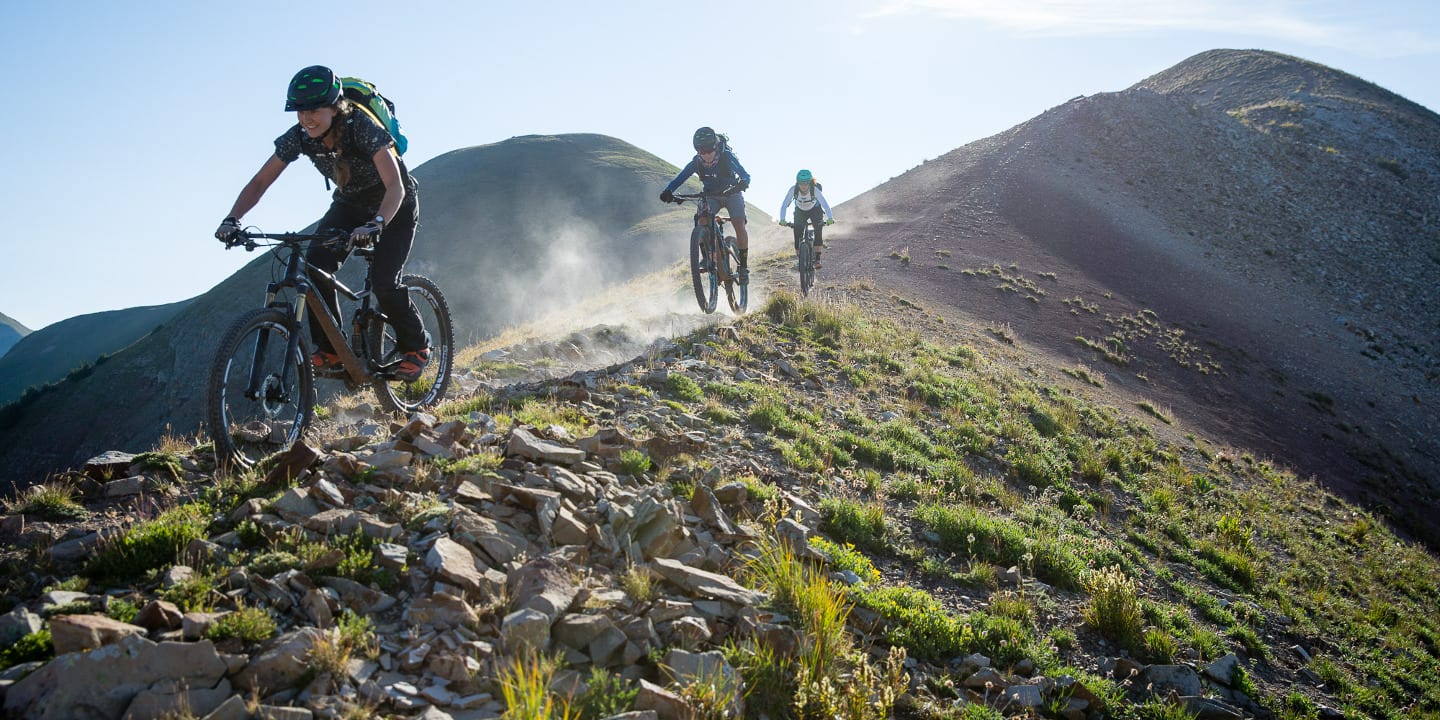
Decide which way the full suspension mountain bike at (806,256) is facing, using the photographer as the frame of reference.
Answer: facing the viewer

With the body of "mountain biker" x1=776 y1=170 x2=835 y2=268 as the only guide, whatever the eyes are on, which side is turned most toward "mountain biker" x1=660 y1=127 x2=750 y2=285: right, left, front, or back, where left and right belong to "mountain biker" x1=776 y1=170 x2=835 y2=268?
front

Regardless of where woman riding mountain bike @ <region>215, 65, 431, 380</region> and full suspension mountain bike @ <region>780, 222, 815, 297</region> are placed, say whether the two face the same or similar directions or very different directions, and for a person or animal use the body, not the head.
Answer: same or similar directions

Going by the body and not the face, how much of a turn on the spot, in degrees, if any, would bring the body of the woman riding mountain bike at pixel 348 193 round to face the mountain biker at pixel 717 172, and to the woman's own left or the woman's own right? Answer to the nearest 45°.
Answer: approximately 180°

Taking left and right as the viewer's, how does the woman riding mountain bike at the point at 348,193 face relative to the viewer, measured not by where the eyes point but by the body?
facing the viewer and to the left of the viewer

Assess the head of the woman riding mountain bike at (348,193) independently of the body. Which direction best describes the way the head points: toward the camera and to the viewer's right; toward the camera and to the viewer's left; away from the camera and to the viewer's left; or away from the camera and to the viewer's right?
toward the camera and to the viewer's left

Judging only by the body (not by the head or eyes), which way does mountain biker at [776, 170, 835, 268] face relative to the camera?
toward the camera

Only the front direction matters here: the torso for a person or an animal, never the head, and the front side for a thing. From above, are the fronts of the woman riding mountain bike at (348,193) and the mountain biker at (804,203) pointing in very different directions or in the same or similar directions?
same or similar directions

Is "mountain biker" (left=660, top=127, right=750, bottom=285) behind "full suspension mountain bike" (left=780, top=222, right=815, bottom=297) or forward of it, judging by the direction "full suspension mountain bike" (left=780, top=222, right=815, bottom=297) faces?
forward

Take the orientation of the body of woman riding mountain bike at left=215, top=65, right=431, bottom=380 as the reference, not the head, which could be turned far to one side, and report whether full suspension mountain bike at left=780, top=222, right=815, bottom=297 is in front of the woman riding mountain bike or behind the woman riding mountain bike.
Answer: behind

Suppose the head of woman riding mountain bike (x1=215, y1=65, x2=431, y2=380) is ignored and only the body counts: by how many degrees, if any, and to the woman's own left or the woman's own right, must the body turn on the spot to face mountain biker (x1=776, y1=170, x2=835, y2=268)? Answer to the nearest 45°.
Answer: approximately 180°

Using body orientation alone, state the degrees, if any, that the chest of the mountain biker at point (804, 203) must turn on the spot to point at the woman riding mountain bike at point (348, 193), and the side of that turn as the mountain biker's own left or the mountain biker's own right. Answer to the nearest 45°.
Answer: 0° — they already face them

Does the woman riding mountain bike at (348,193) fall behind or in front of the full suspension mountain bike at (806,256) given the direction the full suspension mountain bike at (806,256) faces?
in front
